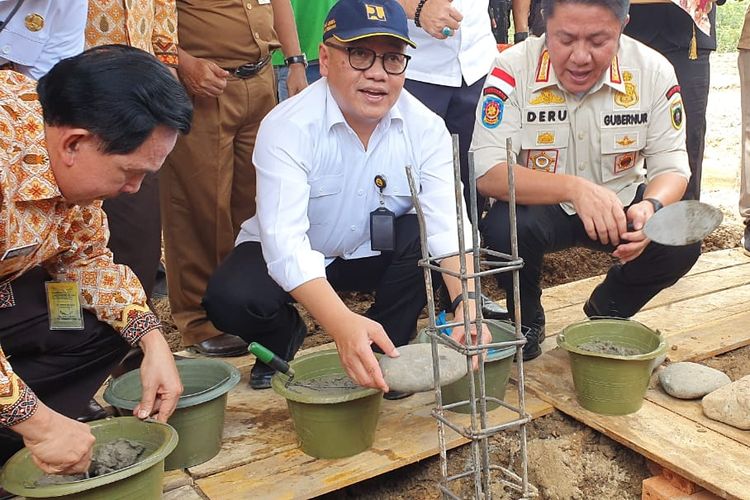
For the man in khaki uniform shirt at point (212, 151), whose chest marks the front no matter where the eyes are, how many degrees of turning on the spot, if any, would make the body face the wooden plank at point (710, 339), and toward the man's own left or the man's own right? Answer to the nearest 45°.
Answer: approximately 45° to the man's own left

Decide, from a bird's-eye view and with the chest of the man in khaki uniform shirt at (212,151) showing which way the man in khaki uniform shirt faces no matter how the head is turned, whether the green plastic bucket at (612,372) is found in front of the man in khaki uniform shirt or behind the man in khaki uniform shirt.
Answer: in front

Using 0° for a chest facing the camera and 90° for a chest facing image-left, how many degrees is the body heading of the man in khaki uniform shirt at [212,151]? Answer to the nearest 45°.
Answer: approximately 315°

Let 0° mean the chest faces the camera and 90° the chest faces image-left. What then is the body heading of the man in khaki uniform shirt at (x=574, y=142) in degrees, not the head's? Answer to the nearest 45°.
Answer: approximately 0°

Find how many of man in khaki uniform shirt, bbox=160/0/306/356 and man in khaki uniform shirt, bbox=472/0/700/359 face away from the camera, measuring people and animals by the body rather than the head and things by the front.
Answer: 0

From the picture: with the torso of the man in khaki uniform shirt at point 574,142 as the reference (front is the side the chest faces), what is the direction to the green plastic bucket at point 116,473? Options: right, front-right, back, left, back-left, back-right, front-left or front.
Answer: front-right

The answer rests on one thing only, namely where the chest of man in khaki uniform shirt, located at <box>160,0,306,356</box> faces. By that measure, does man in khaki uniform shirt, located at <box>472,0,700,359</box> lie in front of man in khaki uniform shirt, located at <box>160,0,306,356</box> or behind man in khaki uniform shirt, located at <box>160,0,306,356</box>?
in front

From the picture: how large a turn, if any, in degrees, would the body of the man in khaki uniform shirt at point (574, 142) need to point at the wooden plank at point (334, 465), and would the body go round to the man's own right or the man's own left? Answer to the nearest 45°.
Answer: approximately 45° to the man's own right
